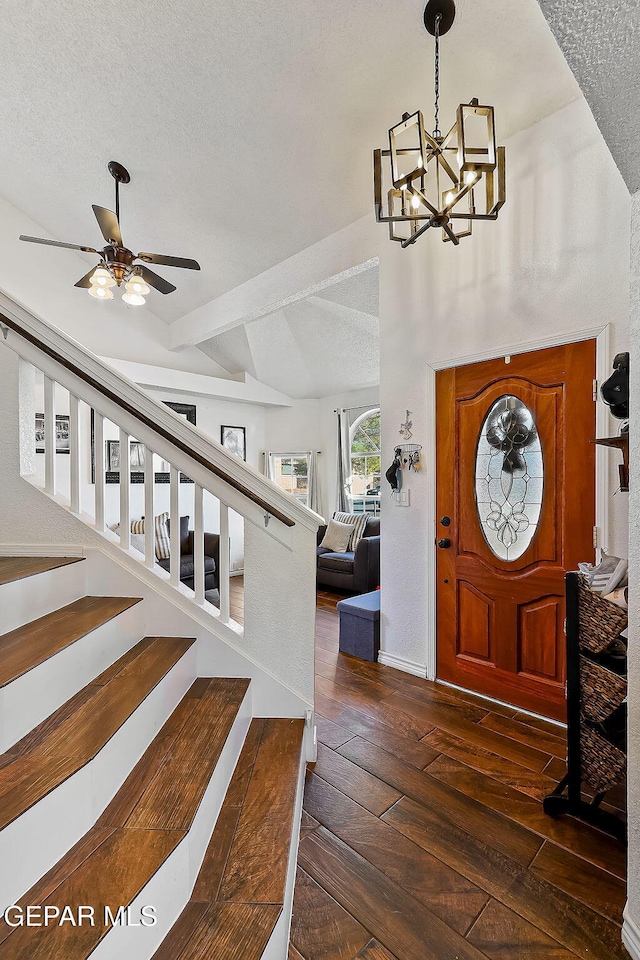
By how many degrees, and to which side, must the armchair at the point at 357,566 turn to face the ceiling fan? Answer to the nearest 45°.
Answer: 0° — it already faces it

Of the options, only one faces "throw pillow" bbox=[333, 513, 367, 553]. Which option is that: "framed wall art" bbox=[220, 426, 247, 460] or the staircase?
the framed wall art

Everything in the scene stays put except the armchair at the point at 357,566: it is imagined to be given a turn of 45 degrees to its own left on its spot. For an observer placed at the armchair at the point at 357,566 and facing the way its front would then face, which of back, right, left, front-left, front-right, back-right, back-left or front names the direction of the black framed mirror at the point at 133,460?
right

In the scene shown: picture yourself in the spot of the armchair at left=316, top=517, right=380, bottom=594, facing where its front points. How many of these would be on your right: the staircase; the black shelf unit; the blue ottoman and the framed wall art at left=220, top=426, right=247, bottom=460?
1

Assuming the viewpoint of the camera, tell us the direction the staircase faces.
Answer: facing the viewer and to the right of the viewer

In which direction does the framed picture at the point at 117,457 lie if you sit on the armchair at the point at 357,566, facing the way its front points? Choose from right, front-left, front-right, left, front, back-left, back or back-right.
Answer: front-right

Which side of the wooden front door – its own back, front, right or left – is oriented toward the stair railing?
front

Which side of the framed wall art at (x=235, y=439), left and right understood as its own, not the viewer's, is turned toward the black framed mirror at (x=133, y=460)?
right

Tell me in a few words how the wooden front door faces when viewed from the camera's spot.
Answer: facing the viewer and to the left of the viewer

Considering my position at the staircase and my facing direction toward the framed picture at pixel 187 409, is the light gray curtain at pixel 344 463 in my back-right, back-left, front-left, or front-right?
front-right

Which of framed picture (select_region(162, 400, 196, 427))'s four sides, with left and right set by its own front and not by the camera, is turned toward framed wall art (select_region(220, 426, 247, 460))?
left

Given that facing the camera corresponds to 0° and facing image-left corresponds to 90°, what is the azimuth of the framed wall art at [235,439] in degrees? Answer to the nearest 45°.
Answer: approximately 315°

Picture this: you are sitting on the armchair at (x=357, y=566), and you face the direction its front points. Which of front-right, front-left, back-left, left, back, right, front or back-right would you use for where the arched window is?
back-right
